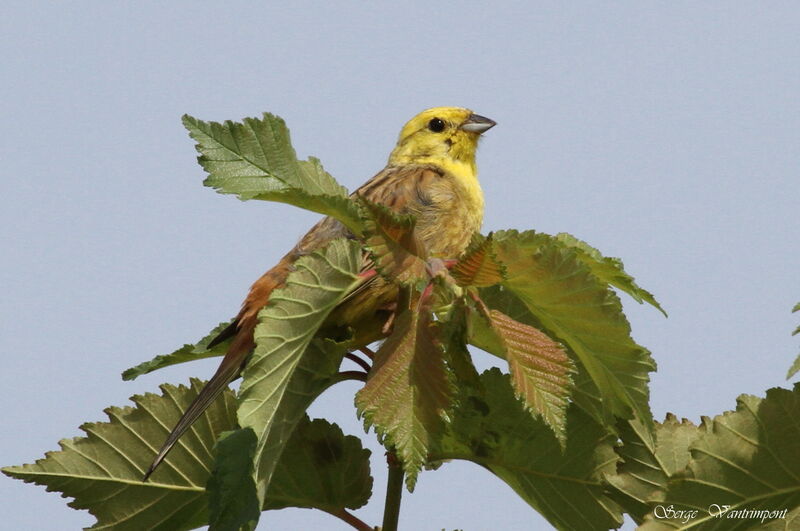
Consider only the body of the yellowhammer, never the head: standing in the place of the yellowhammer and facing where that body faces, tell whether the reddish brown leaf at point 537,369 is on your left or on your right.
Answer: on your right

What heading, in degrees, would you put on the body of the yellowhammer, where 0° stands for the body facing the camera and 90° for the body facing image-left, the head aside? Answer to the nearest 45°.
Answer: approximately 270°
